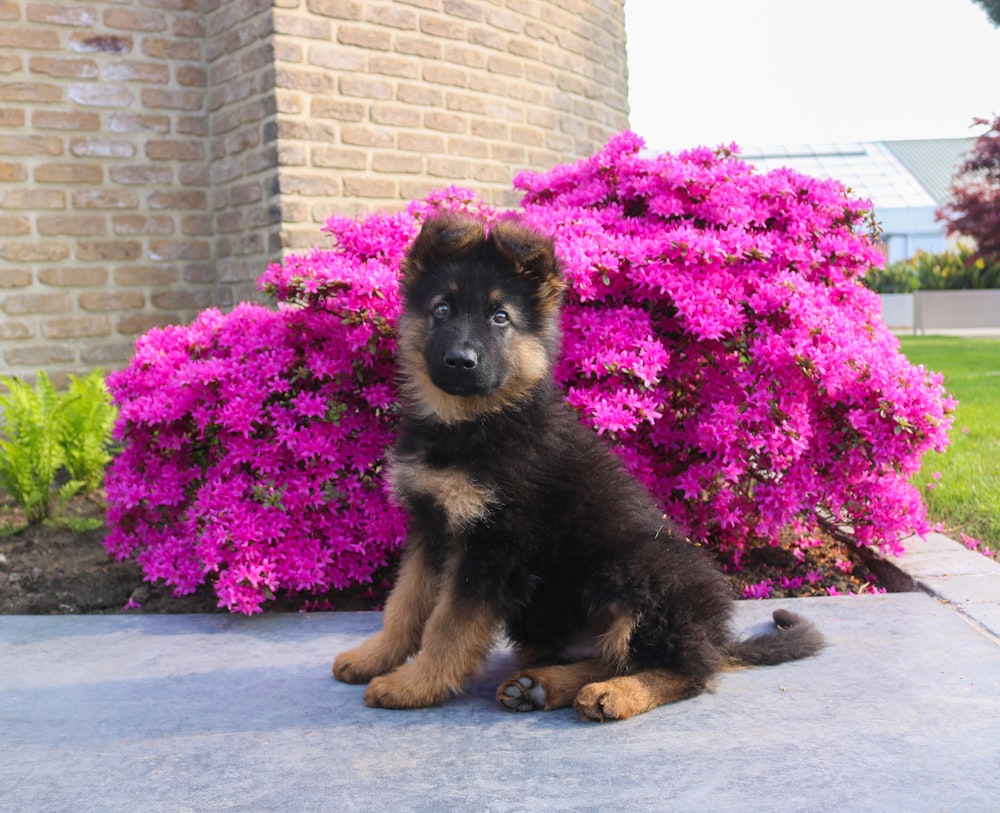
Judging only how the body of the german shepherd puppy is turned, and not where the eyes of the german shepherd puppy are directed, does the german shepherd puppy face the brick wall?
no

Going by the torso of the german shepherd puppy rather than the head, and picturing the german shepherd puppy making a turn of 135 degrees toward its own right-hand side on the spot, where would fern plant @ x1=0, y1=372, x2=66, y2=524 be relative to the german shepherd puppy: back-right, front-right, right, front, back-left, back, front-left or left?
front-left

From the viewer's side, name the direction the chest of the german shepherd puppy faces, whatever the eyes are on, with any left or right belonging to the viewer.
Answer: facing the viewer and to the left of the viewer

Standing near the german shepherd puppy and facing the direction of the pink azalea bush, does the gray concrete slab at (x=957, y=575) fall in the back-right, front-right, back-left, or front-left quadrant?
front-right

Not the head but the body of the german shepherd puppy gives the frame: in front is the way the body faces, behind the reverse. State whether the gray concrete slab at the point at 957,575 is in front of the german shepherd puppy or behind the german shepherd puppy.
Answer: behind

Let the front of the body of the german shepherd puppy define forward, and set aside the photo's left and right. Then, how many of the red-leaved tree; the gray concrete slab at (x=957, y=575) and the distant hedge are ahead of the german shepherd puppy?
0

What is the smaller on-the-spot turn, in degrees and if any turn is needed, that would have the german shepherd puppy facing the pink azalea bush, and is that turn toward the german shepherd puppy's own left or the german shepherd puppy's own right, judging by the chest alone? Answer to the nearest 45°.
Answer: approximately 135° to the german shepherd puppy's own right

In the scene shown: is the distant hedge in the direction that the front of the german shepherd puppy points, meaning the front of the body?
no

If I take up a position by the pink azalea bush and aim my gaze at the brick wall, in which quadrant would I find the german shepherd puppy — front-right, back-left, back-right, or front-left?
back-left

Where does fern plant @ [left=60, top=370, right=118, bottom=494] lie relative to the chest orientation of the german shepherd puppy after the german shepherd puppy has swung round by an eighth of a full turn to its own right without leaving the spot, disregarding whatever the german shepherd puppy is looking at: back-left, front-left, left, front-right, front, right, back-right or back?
front-right
